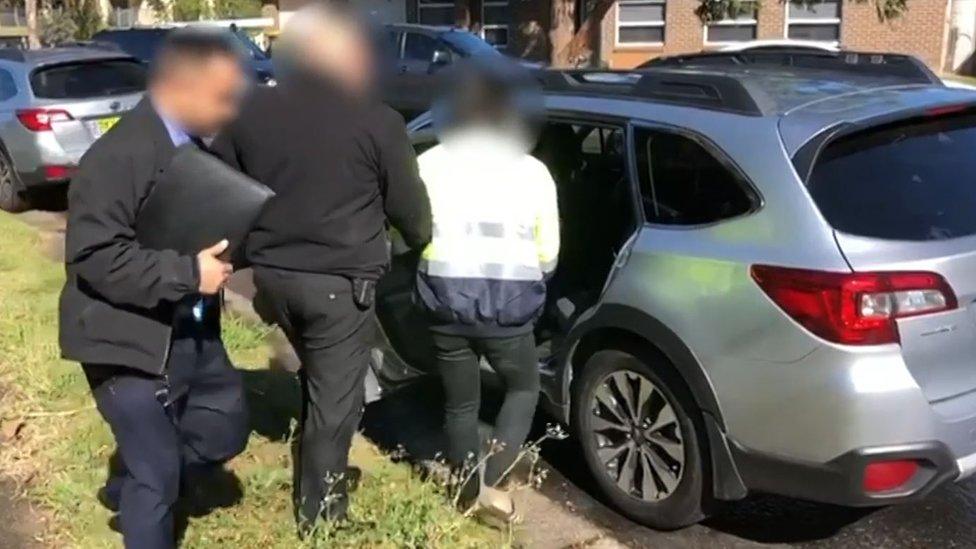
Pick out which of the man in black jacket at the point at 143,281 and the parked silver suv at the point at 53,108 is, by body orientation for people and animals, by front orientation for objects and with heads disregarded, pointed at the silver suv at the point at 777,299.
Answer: the man in black jacket

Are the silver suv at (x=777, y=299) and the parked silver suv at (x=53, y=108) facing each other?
no

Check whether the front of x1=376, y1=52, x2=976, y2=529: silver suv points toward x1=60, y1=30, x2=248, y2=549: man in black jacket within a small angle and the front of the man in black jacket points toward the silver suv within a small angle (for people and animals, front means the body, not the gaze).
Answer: no

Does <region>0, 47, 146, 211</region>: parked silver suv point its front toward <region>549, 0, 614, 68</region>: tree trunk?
no

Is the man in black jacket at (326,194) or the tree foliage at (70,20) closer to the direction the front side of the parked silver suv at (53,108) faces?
the tree foliage

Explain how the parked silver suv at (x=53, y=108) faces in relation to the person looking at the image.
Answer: facing away from the viewer and to the left of the viewer

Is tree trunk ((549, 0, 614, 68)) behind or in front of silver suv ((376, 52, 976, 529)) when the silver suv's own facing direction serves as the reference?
in front

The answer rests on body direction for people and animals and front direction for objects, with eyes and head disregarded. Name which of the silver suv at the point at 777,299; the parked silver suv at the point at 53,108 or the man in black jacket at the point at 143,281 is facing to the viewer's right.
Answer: the man in black jacket

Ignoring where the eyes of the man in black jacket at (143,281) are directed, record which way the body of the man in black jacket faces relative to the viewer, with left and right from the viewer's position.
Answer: facing to the right of the viewer

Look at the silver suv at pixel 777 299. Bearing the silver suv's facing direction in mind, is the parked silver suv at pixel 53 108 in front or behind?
in front

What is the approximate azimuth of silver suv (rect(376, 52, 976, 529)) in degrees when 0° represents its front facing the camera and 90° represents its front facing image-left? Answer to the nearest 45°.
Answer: approximately 135°

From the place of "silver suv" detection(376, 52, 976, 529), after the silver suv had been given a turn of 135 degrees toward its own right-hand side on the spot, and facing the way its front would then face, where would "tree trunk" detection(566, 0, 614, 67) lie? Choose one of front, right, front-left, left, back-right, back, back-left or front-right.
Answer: left

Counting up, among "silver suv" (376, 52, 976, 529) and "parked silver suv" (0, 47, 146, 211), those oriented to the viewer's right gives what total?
0
